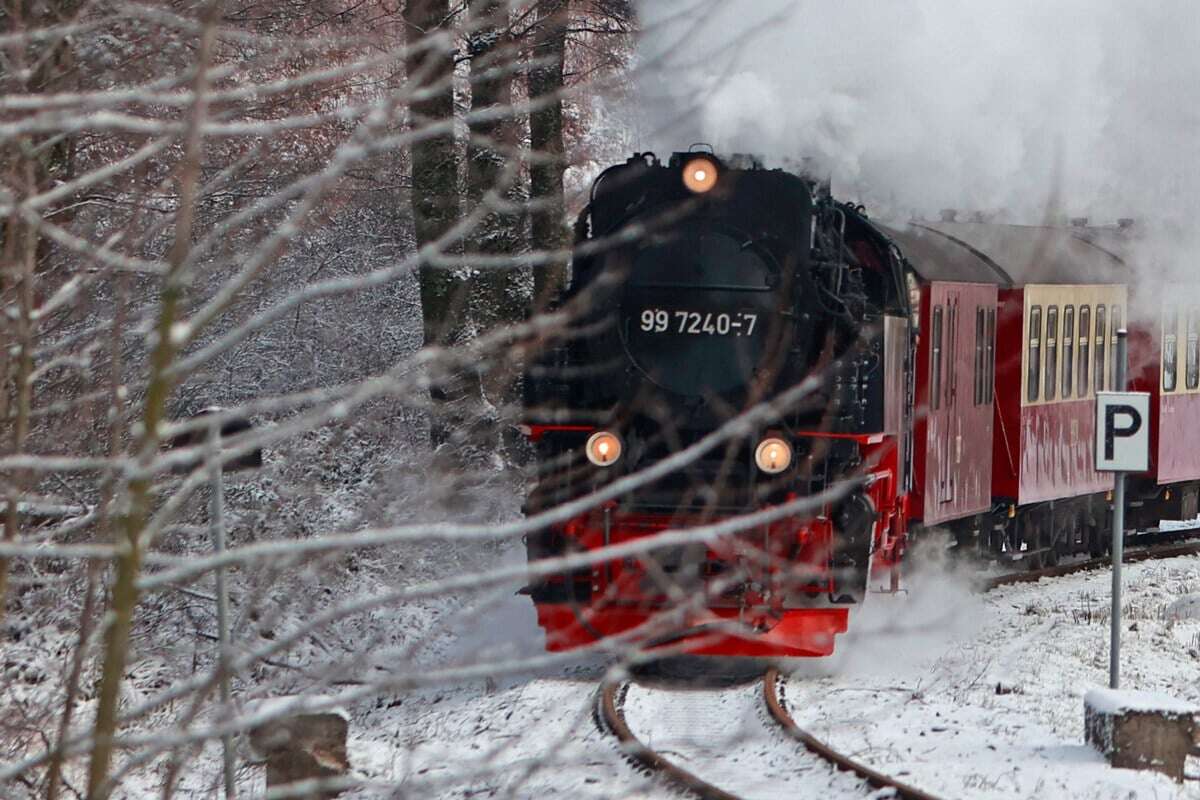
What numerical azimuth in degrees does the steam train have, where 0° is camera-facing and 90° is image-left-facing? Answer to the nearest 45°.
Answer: approximately 0°

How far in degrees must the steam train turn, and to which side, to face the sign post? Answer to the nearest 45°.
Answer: approximately 90° to its left
